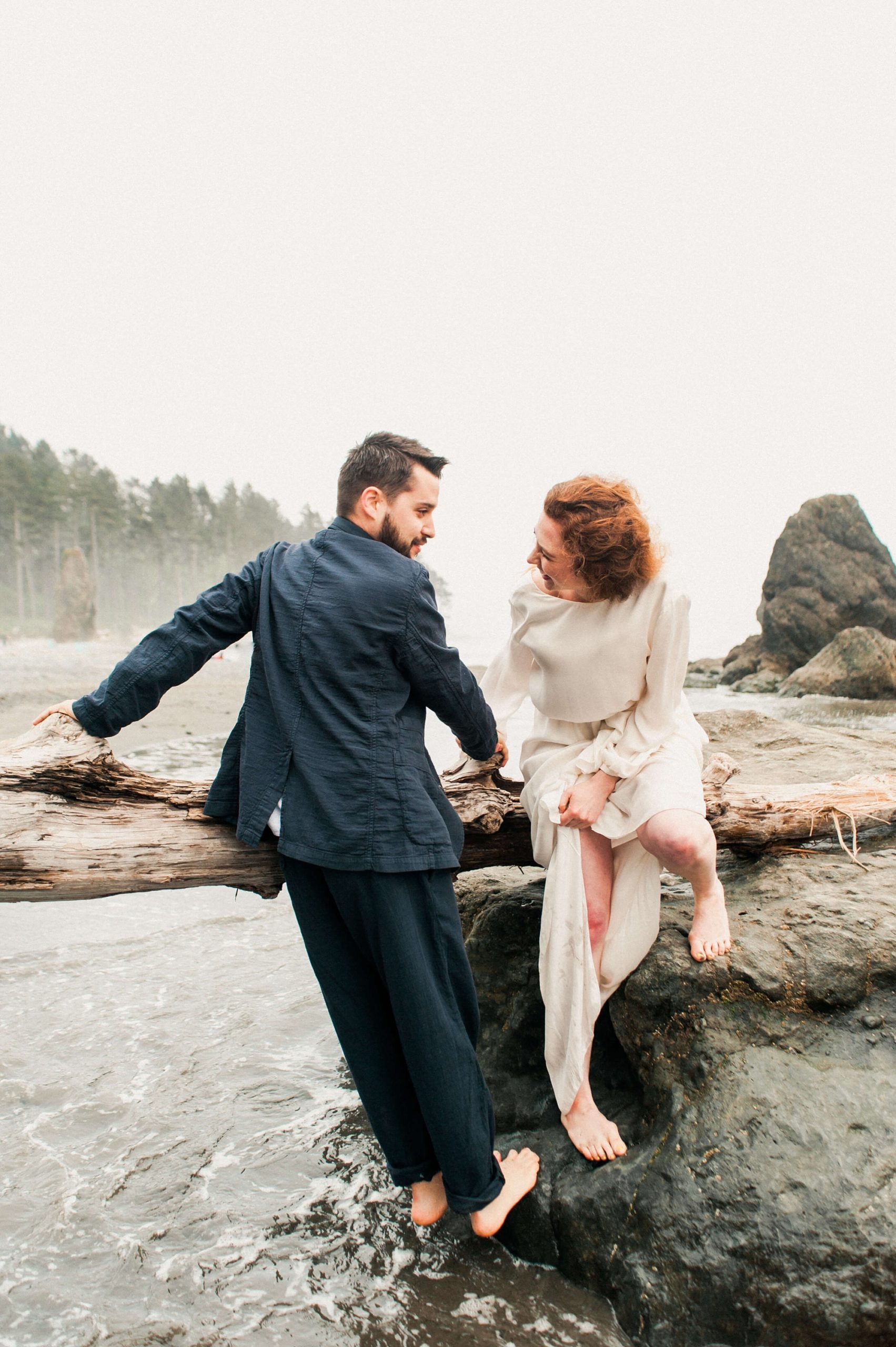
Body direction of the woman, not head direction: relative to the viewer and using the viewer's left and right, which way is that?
facing the viewer

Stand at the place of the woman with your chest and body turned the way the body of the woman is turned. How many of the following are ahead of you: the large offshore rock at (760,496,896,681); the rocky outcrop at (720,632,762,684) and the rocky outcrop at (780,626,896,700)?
0

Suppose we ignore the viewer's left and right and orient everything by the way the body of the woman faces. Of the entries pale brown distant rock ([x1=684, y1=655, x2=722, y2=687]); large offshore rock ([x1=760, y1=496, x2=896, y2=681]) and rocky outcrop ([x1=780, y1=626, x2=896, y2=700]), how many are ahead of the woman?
0

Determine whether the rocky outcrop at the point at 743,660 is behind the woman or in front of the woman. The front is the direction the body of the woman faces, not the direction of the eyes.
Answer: behind

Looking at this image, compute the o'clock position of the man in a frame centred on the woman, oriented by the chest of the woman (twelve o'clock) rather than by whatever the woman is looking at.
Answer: The man is roughly at 2 o'clock from the woman.

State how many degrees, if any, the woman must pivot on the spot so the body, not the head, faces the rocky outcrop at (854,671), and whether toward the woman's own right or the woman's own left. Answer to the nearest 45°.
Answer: approximately 180°

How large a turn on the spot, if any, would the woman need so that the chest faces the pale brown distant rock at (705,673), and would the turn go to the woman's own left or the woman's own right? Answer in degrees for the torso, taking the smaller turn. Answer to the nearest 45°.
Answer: approximately 180°

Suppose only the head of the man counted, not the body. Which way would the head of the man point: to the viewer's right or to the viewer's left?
to the viewer's right

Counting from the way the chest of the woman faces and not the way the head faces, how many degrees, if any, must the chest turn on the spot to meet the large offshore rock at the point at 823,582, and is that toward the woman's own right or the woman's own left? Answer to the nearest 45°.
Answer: approximately 180°
